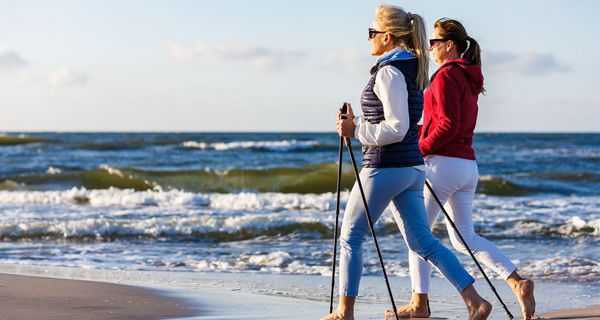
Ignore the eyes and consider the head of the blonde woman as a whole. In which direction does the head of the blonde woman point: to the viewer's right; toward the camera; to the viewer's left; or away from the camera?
to the viewer's left

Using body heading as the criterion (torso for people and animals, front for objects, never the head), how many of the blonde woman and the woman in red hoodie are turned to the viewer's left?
2

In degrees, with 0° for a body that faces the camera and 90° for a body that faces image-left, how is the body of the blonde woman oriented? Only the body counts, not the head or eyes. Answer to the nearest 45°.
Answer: approximately 90°

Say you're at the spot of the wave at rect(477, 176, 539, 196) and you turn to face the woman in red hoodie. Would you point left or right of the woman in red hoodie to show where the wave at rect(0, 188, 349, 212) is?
right

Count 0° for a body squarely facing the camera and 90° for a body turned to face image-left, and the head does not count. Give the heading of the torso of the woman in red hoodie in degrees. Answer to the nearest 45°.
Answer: approximately 90°

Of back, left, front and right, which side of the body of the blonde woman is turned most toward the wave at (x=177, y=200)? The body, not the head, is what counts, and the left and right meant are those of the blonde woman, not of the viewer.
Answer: right
